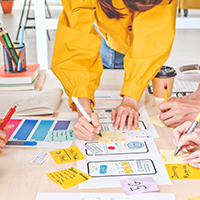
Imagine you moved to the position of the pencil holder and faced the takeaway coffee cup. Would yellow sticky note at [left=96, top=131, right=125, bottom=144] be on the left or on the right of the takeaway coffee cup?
right

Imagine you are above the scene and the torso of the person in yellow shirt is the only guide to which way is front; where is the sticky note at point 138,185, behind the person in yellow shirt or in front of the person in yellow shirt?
in front

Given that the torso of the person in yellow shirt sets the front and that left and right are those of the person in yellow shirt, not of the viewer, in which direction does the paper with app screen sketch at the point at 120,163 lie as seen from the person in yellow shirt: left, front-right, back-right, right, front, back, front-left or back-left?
front

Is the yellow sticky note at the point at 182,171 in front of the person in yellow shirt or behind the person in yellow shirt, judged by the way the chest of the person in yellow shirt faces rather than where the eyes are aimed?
in front

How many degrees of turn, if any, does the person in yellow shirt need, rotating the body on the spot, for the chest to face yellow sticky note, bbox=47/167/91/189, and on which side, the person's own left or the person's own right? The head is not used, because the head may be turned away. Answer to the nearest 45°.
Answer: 0° — they already face it

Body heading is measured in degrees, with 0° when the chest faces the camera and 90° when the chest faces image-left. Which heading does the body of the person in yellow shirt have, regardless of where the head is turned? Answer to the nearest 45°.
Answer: approximately 0°
